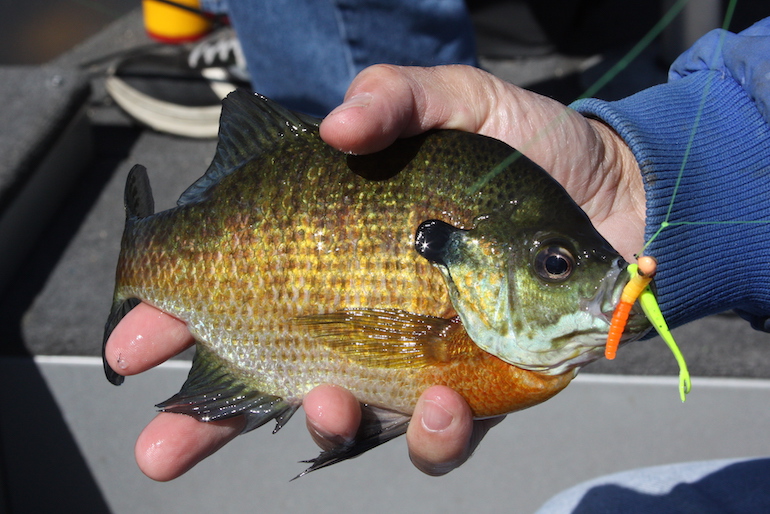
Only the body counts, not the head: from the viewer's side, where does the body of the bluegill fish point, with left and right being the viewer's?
facing to the right of the viewer
